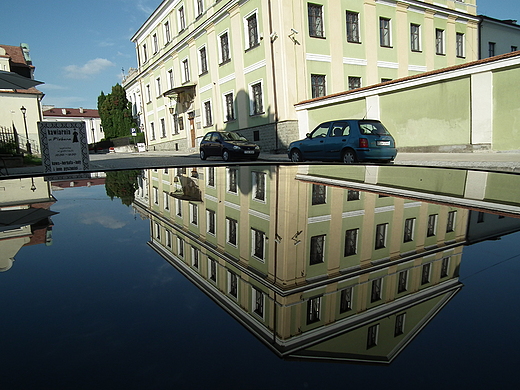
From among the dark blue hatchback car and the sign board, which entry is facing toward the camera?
the sign board

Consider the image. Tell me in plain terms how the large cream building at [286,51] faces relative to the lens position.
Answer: facing the viewer and to the left of the viewer

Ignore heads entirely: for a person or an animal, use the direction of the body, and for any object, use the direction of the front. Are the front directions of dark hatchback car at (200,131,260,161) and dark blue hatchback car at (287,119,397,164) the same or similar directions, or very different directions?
very different directions

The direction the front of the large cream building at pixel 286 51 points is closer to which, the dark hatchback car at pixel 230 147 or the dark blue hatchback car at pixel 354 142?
the dark hatchback car

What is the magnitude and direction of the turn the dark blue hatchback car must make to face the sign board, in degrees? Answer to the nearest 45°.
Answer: approximately 45° to its left

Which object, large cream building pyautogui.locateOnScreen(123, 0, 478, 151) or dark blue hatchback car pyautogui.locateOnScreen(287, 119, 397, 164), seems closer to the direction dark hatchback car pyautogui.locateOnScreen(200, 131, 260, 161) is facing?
the dark blue hatchback car

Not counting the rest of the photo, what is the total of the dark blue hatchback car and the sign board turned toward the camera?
1

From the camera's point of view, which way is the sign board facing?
toward the camera

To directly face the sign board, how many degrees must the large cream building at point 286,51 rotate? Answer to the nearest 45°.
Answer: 0° — it already faces it

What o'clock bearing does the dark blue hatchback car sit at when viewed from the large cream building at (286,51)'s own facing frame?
The dark blue hatchback car is roughly at 10 o'clock from the large cream building.

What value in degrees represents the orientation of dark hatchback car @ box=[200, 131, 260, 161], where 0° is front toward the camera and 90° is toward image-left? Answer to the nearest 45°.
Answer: approximately 315°

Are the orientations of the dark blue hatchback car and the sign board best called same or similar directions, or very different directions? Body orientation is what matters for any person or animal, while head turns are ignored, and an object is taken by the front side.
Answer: very different directions

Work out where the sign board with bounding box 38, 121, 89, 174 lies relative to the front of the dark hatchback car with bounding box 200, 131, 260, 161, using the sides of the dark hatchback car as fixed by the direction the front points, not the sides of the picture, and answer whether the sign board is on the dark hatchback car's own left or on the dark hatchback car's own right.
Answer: on the dark hatchback car's own right

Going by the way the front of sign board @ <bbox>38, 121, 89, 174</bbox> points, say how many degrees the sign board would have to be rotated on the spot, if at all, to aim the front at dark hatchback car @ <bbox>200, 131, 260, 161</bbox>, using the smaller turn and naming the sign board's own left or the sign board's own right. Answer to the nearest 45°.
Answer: approximately 135° to the sign board's own left

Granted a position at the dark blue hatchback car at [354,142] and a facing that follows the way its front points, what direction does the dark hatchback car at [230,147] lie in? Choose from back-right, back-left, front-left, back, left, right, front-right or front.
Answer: front

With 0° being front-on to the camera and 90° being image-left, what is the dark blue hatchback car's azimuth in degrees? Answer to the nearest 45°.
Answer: approximately 135°
